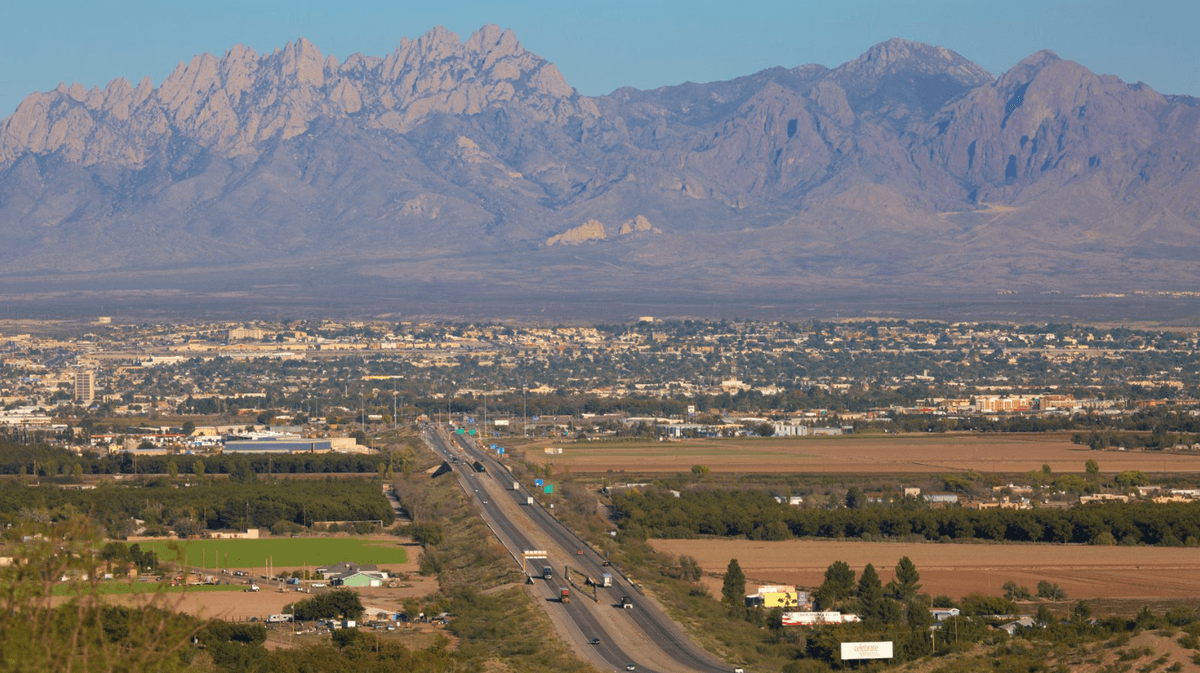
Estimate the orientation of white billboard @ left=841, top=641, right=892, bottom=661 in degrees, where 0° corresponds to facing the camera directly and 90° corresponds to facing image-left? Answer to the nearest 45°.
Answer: approximately 0°

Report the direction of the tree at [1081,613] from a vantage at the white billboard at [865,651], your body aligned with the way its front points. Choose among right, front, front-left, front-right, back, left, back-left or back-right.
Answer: back-left

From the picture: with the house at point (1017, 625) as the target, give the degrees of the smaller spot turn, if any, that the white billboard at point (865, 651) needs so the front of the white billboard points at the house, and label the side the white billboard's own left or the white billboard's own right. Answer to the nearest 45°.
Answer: approximately 135° to the white billboard's own left
